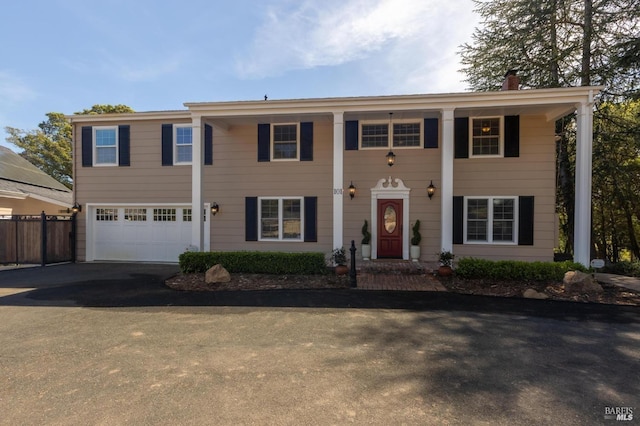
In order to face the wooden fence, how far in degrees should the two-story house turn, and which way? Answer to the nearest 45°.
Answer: approximately 90° to its right

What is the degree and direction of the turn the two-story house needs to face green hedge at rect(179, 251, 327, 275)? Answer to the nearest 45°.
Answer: approximately 45° to its right

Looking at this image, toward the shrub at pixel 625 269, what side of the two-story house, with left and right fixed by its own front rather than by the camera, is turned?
left

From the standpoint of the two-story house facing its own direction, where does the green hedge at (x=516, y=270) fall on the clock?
The green hedge is roughly at 10 o'clock from the two-story house.

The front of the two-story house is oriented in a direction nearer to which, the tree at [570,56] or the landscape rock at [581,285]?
the landscape rock

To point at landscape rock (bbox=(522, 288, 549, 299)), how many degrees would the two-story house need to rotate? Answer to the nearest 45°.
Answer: approximately 45° to its left

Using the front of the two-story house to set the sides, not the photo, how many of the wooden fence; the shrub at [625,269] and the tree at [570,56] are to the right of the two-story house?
1

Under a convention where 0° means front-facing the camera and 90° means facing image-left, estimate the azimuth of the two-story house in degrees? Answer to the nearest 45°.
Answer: approximately 0°

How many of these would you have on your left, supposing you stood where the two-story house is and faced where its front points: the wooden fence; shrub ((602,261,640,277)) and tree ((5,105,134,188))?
1
